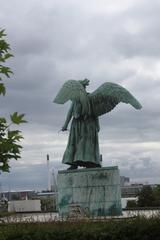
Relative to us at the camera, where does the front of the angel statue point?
facing away from the viewer and to the left of the viewer

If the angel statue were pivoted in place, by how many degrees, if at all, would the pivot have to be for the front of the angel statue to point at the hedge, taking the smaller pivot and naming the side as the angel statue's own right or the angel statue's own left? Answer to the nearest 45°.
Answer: approximately 135° to the angel statue's own left
